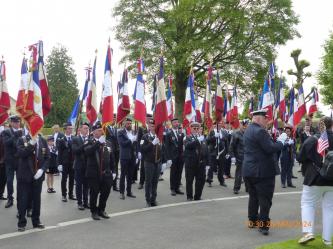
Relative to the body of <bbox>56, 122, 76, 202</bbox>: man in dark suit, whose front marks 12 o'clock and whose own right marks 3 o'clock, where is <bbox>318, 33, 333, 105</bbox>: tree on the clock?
The tree is roughly at 9 o'clock from the man in dark suit.

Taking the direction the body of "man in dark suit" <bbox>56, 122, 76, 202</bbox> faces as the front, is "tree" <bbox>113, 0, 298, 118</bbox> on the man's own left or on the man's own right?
on the man's own left

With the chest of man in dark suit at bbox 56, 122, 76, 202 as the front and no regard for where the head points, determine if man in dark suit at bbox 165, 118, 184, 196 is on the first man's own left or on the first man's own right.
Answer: on the first man's own left
